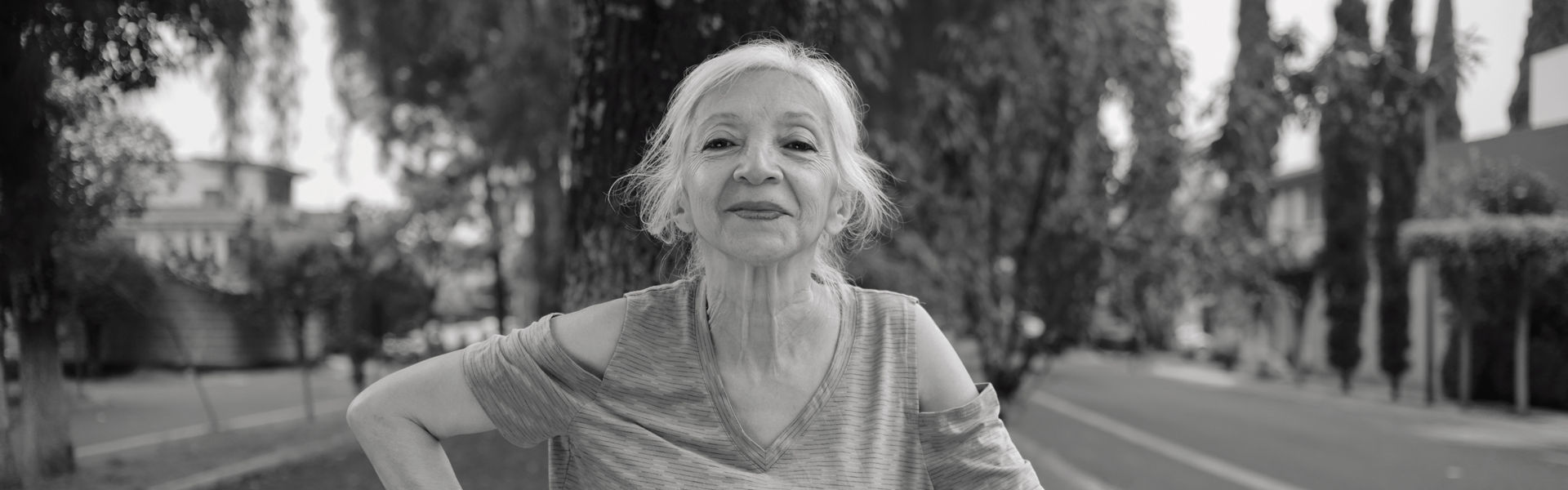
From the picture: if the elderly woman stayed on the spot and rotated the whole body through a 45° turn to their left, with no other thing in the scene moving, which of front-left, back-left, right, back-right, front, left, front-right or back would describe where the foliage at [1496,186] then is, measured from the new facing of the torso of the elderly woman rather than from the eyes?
left

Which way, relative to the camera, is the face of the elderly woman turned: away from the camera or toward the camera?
toward the camera

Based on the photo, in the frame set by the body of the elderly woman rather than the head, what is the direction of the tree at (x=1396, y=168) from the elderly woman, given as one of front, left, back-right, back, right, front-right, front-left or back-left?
back-left

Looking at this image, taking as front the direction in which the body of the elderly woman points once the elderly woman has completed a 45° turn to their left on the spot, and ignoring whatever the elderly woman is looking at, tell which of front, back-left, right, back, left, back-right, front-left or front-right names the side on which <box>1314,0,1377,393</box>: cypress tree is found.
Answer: left

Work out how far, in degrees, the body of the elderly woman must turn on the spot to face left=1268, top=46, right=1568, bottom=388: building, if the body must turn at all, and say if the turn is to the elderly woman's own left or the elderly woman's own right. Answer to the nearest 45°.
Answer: approximately 135° to the elderly woman's own left

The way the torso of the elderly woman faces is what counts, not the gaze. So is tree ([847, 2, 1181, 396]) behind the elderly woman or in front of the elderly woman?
behind

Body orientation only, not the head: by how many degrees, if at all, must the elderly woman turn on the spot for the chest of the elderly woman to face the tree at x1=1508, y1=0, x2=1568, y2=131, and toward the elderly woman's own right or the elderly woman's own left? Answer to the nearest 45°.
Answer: approximately 135° to the elderly woman's own left

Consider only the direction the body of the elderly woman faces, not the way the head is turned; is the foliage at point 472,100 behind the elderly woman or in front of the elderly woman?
behind

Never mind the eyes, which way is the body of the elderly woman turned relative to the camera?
toward the camera
